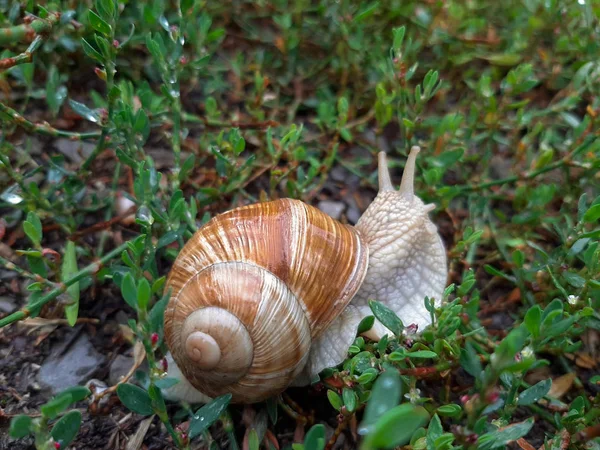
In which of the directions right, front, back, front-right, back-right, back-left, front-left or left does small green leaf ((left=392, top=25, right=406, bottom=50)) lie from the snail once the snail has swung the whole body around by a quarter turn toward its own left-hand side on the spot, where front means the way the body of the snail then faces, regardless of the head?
front-right

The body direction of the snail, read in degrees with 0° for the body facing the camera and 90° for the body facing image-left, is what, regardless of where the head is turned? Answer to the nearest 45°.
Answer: approximately 225°

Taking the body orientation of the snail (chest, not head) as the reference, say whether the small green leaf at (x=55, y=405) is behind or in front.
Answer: behind

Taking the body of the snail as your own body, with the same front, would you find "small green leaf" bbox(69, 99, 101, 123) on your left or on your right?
on your left

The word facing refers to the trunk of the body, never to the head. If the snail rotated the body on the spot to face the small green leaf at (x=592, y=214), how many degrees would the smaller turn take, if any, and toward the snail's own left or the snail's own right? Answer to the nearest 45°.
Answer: approximately 45° to the snail's own right

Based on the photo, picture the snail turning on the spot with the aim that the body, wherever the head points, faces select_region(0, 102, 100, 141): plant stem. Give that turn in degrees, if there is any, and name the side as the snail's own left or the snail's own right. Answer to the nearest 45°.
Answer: approximately 135° to the snail's own left

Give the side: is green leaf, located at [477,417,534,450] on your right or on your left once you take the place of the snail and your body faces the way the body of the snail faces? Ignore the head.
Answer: on your right

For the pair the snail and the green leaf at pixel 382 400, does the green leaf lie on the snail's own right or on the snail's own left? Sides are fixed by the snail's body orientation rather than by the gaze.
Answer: on the snail's own right

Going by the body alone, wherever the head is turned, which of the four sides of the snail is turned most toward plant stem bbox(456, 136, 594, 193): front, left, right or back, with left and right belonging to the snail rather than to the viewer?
front

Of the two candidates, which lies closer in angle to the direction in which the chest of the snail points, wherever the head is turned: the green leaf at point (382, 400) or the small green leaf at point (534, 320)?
the small green leaf
